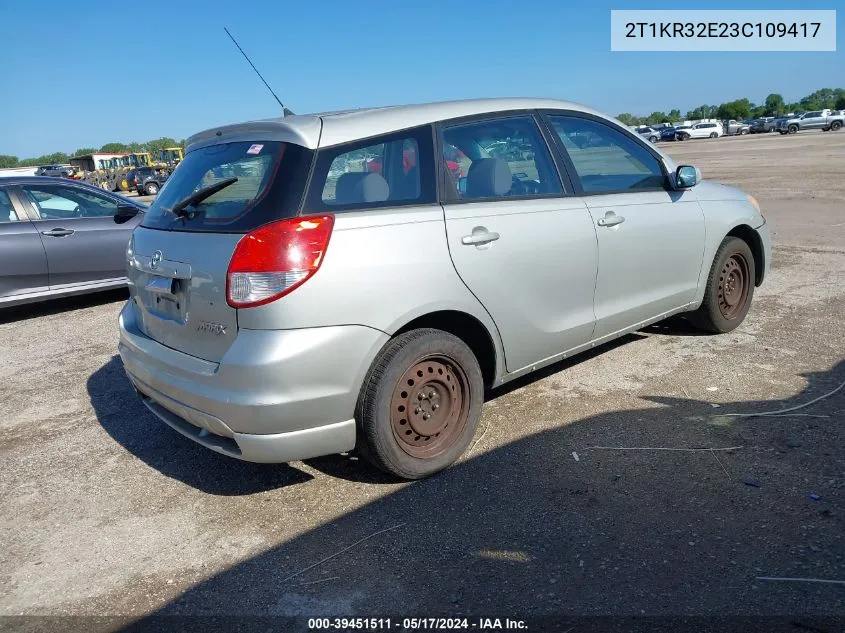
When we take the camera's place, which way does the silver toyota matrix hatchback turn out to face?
facing away from the viewer and to the right of the viewer
